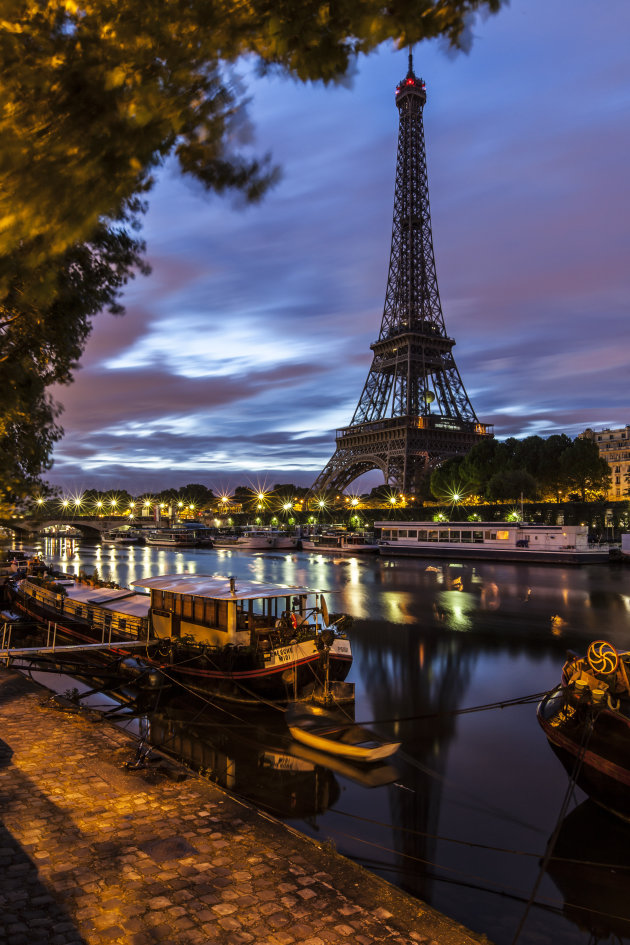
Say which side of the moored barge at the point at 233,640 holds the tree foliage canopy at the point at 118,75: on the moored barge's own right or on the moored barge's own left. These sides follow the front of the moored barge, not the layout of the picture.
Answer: on the moored barge's own left

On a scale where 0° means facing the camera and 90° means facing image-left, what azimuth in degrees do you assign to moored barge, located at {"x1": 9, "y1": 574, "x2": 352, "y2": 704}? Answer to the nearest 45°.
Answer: approximately 135°

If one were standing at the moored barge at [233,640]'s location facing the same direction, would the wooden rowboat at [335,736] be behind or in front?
behind
